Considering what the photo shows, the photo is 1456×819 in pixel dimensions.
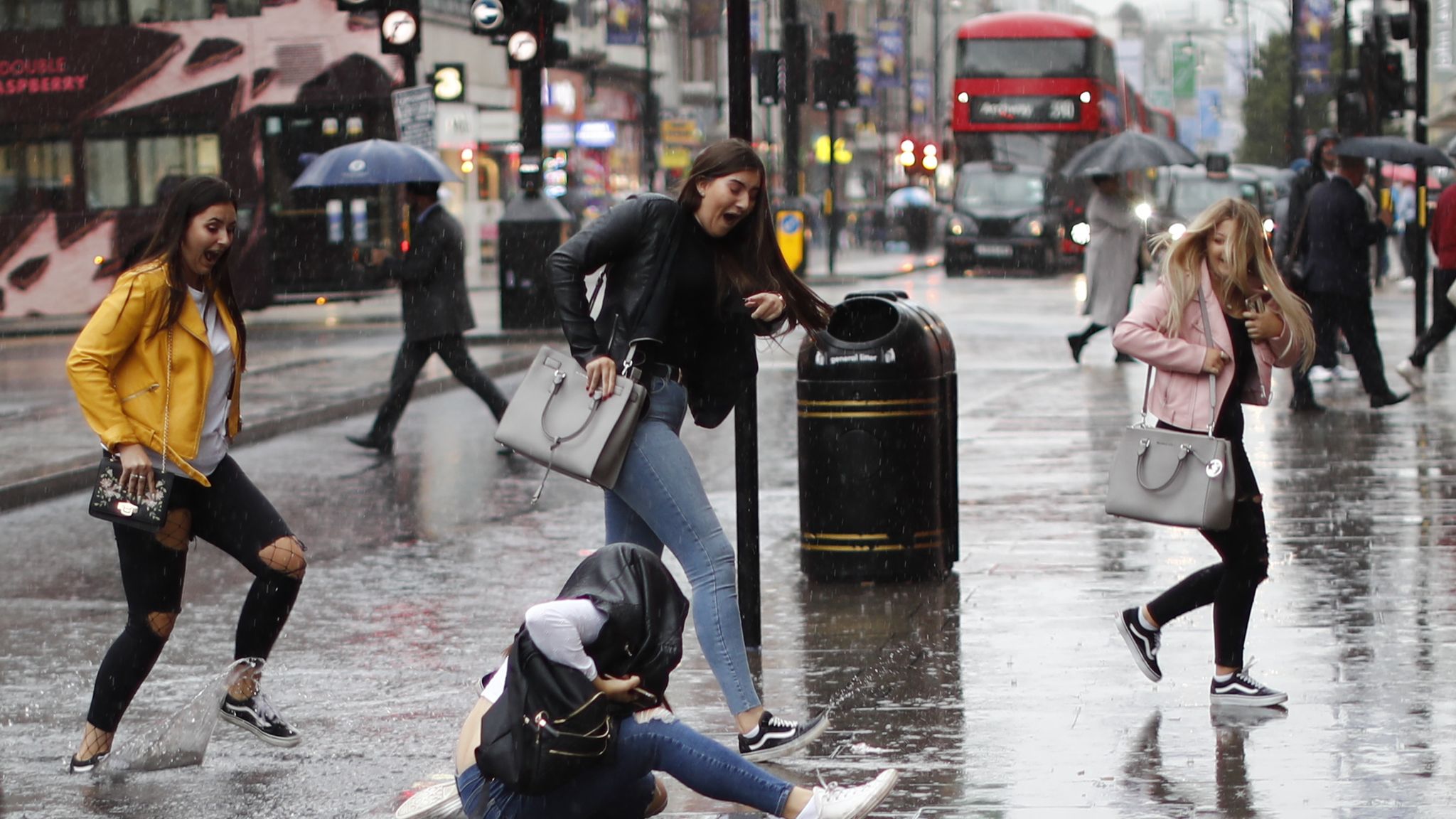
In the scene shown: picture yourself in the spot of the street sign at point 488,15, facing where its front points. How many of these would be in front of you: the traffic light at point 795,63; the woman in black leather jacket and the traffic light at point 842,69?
1

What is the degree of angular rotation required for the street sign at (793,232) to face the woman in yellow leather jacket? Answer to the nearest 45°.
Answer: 0° — it already faces them

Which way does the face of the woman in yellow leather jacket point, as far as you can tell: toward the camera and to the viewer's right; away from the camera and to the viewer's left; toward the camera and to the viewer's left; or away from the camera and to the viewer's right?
toward the camera and to the viewer's right

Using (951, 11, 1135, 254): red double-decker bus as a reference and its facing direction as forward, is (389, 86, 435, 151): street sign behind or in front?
in front

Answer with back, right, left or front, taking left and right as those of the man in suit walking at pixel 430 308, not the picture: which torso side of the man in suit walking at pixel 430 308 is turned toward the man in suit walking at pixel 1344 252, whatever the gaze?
back
